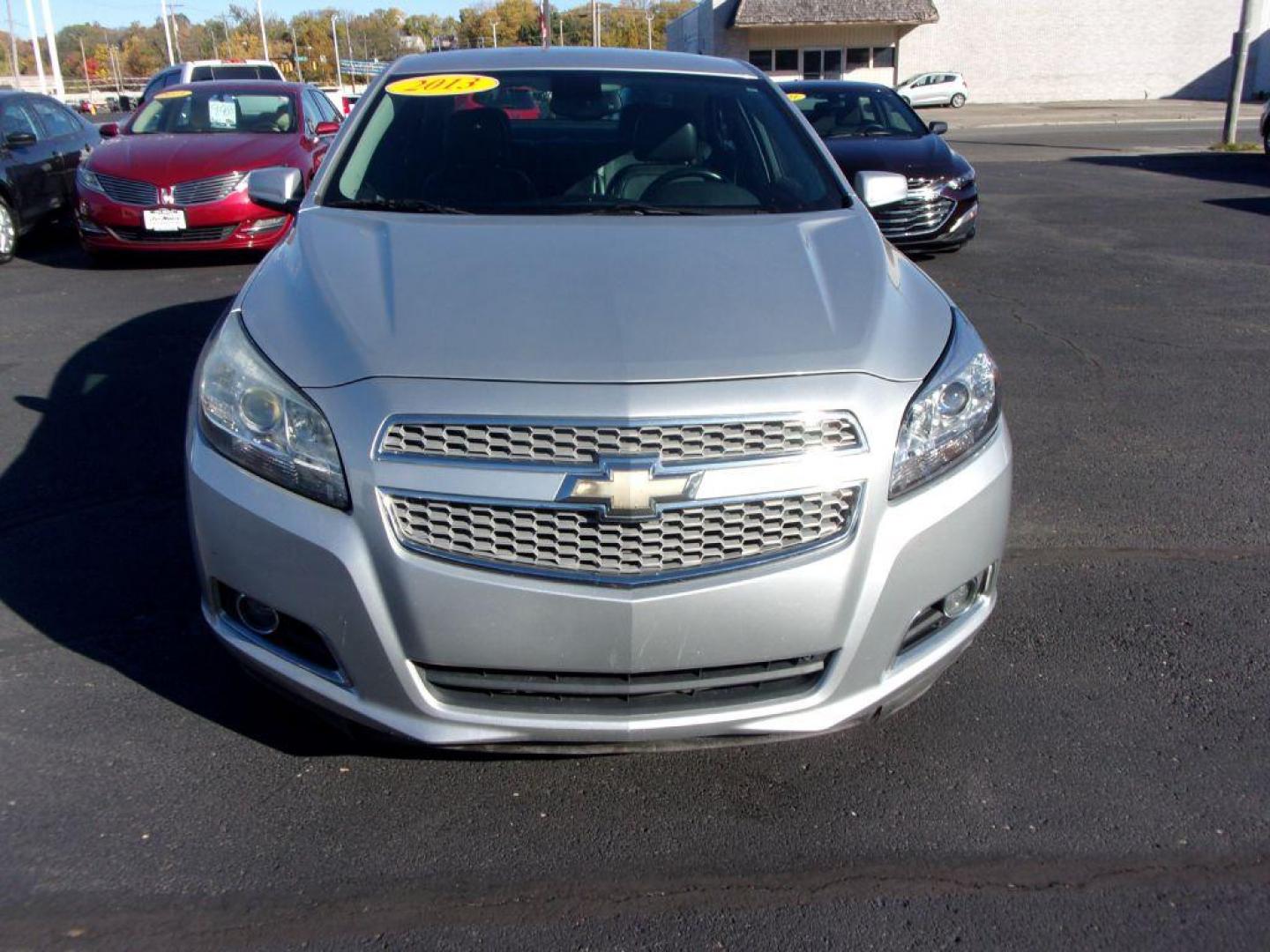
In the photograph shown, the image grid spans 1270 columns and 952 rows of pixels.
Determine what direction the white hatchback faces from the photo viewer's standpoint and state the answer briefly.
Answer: facing to the left of the viewer

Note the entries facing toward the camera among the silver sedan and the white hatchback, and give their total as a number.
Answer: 1

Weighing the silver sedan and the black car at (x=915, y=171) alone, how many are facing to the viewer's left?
0

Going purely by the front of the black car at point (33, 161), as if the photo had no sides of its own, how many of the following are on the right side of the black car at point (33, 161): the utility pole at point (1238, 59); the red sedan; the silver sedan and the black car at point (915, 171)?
0

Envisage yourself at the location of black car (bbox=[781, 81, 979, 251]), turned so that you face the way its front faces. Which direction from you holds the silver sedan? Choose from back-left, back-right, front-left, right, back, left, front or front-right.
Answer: front-right

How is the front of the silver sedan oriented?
toward the camera

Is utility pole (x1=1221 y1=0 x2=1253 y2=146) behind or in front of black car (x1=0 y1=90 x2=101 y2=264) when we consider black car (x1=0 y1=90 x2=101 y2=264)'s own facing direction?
behind

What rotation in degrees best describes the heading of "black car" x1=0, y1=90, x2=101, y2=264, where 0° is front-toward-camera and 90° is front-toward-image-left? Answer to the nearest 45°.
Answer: approximately 45°

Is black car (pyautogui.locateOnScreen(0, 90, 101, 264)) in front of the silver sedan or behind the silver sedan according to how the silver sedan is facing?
behind

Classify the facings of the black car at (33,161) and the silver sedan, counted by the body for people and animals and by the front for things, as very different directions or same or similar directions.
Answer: same or similar directions

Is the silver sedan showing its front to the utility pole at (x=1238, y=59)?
no

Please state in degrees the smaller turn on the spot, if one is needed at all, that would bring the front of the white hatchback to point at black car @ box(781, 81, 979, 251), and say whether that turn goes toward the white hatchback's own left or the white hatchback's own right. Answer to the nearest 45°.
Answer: approximately 90° to the white hatchback's own left

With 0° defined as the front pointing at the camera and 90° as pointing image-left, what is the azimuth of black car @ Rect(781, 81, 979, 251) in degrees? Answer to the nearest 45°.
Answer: approximately 315°

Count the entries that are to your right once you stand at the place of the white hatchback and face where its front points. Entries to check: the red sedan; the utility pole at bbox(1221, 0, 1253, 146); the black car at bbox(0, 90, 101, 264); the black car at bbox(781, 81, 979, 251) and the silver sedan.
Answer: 0
